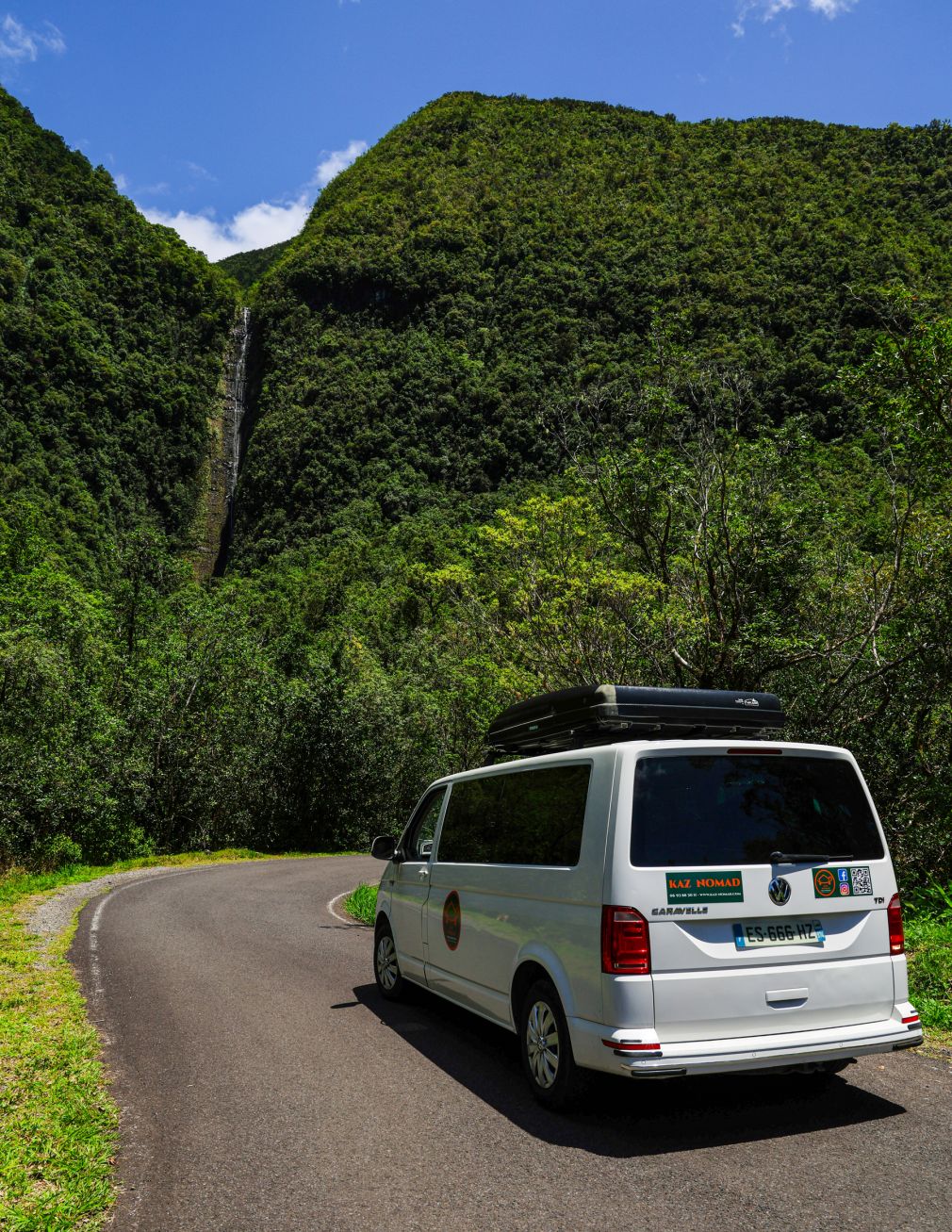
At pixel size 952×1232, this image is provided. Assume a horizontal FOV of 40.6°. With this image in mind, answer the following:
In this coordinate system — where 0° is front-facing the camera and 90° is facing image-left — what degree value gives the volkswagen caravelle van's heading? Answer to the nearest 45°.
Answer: approximately 135°
